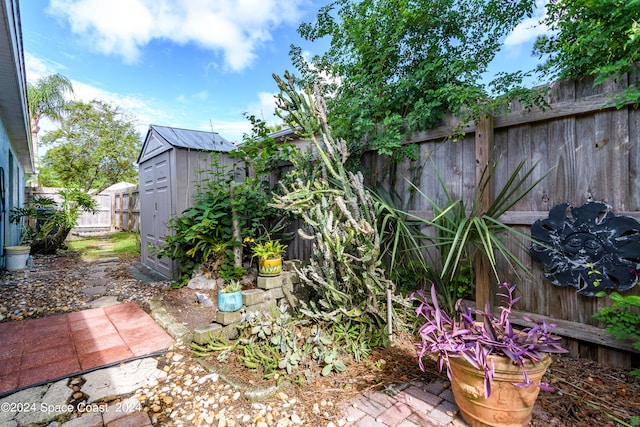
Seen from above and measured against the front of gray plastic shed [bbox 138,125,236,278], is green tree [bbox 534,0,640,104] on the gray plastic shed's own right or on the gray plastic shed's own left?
on the gray plastic shed's own left

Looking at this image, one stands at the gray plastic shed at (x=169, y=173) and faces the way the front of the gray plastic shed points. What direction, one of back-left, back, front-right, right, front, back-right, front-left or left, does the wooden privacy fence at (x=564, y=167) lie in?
left

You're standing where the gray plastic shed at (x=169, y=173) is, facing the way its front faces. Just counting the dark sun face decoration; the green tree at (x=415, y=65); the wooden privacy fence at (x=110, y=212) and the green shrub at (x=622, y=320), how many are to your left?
3

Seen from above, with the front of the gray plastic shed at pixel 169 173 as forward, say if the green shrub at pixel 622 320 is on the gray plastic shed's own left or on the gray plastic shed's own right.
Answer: on the gray plastic shed's own left

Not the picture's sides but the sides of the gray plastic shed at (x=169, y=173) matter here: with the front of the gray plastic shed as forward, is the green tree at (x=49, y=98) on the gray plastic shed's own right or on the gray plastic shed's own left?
on the gray plastic shed's own right

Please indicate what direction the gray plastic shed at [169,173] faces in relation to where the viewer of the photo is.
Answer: facing the viewer and to the left of the viewer

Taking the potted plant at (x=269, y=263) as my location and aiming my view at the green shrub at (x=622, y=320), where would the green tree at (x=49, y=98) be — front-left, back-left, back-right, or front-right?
back-left

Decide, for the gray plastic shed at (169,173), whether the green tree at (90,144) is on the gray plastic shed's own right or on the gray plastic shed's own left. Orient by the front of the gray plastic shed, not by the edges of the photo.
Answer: on the gray plastic shed's own right

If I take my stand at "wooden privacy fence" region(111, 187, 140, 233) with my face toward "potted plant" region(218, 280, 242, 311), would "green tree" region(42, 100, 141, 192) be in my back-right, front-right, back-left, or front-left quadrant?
back-right

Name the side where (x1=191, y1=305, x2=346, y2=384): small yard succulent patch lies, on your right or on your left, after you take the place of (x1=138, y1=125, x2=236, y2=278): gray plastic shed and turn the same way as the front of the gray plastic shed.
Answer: on your left

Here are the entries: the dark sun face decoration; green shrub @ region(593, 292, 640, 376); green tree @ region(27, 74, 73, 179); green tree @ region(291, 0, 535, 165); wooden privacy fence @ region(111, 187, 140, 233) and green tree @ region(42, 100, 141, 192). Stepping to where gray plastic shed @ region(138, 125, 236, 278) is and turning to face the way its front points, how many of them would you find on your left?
3

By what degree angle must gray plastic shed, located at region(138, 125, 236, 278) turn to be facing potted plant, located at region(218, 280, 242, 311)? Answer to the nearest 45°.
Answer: approximately 45° to its left

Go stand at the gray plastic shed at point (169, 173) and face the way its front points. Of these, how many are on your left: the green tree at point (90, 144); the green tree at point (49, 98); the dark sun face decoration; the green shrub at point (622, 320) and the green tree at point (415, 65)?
3
